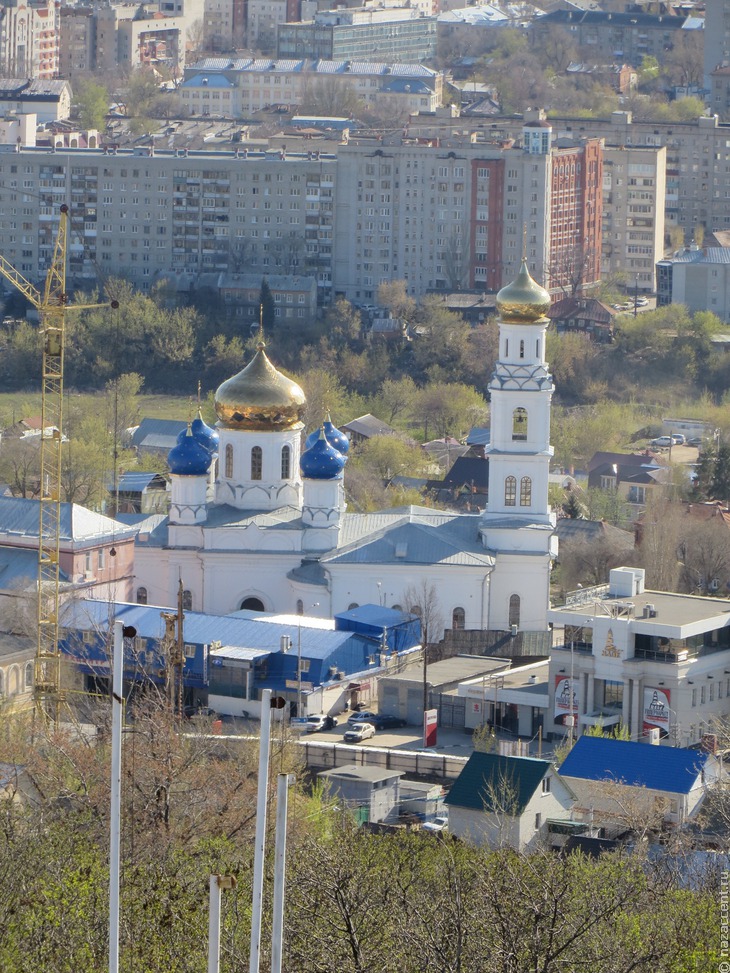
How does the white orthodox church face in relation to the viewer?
to the viewer's right

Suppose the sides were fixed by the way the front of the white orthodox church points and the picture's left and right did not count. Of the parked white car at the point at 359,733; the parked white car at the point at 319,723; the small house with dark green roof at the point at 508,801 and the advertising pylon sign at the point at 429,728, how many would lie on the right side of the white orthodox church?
4

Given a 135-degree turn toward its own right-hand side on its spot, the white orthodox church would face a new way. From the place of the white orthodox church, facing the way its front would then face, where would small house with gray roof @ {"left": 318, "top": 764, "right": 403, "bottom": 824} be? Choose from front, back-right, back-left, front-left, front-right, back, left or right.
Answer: front-left

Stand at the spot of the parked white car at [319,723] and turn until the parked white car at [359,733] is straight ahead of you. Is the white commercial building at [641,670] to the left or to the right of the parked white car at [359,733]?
left

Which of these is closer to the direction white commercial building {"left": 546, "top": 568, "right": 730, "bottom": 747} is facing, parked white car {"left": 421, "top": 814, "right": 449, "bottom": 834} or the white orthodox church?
the parked white car

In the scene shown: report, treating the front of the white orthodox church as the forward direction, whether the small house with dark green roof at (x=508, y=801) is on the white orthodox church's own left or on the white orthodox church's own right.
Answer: on the white orthodox church's own right

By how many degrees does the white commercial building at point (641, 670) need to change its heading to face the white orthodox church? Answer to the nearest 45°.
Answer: approximately 90° to its right

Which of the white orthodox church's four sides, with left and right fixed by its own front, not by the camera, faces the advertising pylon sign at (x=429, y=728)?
right

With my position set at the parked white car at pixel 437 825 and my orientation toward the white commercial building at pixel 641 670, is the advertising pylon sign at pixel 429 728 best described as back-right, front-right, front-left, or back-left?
front-left

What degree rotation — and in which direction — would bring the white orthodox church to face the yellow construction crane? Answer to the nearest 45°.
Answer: approximately 135° to its right

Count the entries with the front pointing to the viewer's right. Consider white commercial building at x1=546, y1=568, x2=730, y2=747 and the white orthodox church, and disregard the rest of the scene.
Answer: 1

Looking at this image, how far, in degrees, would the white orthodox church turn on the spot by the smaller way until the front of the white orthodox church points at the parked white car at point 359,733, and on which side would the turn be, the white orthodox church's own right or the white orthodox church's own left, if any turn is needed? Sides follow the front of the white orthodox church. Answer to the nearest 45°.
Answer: approximately 90° to the white orthodox church's own right

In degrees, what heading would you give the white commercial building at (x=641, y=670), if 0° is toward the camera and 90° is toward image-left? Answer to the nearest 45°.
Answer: approximately 45°

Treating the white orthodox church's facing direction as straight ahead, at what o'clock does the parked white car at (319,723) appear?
The parked white car is roughly at 3 o'clock from the white orthodox church.

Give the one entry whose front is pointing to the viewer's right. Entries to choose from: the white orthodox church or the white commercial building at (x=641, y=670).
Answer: the white orthodox church

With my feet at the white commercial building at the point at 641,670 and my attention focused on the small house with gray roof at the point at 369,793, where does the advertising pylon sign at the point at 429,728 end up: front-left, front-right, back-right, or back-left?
front-right

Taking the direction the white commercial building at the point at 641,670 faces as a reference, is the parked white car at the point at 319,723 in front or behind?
in front
